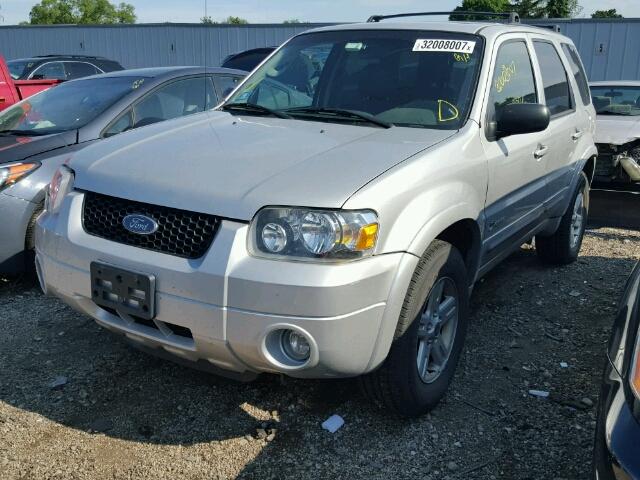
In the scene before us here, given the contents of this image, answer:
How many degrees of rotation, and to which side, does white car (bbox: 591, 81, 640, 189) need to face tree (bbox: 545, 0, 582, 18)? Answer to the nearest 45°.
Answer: approximately 180°

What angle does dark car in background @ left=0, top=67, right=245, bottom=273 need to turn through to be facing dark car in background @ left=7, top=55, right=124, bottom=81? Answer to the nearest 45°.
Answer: approximately 135° to its right

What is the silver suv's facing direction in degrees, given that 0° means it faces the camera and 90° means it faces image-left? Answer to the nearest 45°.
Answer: approximately 45°

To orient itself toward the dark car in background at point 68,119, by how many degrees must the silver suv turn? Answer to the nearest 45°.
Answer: approximately 90° to its right

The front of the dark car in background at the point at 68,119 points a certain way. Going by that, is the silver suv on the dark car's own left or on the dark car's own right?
on the dark car's own left

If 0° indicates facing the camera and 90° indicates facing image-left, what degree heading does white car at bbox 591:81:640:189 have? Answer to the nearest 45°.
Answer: approximately 0°
